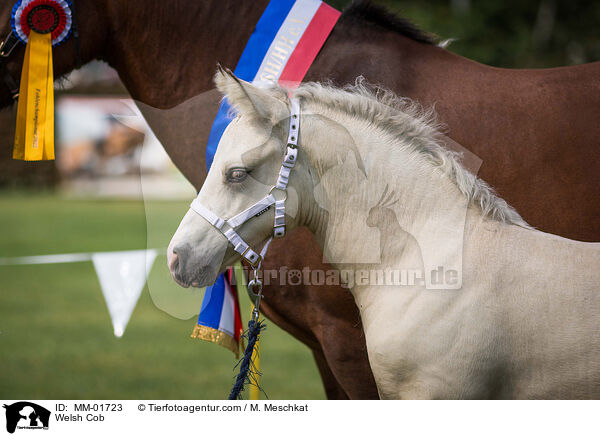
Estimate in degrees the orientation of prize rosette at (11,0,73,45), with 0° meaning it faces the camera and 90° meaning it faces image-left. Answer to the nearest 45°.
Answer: approximately 0°

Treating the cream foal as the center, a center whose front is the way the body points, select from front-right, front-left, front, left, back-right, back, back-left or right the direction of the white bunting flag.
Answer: front-right

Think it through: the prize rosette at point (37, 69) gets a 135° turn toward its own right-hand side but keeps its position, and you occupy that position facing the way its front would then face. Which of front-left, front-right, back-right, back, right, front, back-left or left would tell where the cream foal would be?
back

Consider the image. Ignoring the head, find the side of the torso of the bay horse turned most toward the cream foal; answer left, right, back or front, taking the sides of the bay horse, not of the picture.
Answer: left

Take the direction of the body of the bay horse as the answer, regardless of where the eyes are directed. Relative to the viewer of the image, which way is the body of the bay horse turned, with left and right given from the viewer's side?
facing to the left of the viewer

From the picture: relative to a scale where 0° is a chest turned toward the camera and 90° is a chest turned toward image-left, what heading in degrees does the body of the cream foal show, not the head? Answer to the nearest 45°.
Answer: approximately 90°
